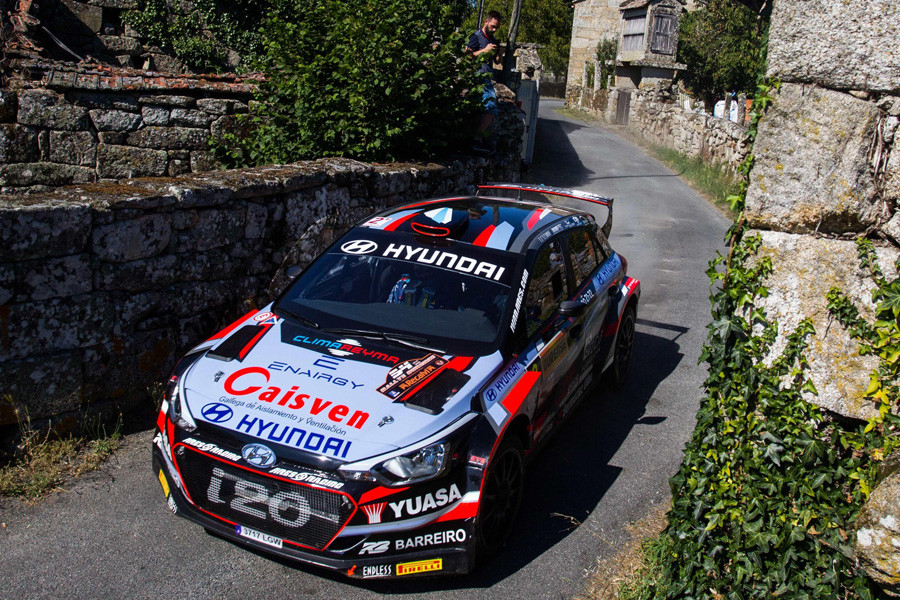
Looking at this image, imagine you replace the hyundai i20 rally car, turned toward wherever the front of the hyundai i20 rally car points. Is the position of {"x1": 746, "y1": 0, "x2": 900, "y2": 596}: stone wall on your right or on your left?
on your left

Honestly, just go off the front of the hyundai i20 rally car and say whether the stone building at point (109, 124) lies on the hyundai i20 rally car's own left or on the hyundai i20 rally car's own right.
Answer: on the hyundai i20 rally car's own right

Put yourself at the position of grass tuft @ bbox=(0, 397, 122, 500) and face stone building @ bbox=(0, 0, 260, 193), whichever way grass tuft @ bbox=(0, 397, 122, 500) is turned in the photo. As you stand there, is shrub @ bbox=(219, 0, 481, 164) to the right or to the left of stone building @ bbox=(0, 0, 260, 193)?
right

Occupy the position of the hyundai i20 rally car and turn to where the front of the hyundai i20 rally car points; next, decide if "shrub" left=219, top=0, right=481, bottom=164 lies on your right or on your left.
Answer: on your right

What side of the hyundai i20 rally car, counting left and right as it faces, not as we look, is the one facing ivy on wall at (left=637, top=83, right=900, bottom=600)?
left

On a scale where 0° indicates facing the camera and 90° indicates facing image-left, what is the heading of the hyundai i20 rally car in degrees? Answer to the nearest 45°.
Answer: approximately 45°
